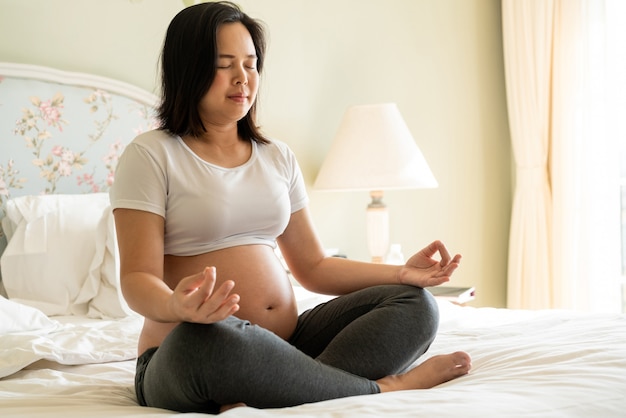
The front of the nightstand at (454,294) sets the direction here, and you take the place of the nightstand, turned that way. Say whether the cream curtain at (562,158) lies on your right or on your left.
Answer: on your left

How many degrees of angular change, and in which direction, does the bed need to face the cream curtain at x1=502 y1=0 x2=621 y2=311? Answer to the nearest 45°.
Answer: approximately 90° to its left

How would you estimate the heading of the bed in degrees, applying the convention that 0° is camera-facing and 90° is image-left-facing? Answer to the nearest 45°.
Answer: approximately 315°

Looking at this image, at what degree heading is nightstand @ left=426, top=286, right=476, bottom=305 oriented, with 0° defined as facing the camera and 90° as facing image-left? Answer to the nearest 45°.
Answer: approximately 315°

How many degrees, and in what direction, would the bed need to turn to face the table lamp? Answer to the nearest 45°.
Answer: approximately 90° to its left

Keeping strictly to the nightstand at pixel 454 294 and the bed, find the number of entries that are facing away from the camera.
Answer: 0

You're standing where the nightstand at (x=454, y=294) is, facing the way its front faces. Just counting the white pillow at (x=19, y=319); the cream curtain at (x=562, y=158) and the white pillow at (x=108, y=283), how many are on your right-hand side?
2

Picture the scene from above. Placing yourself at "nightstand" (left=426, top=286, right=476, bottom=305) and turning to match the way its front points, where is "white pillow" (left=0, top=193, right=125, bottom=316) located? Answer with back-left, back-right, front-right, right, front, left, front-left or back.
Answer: right

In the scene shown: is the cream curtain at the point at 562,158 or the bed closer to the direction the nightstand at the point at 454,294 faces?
the bed

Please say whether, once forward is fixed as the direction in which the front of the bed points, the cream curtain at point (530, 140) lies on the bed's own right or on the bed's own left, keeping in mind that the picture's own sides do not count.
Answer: on the bed's own left

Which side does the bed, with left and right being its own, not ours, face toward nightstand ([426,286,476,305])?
left
